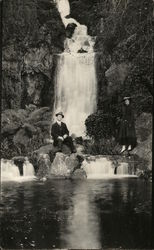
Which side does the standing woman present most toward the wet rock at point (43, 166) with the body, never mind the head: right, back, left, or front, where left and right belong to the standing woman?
right

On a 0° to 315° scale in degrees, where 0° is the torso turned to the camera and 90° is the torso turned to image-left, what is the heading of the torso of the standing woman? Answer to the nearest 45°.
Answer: approximately 0°

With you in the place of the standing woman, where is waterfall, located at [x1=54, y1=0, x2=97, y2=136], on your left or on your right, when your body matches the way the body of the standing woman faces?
on your right

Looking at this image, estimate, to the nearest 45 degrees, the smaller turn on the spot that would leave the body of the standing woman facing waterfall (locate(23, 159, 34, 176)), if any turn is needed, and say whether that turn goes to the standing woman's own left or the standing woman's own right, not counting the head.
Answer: approximately 90° to the standing woman's own right
